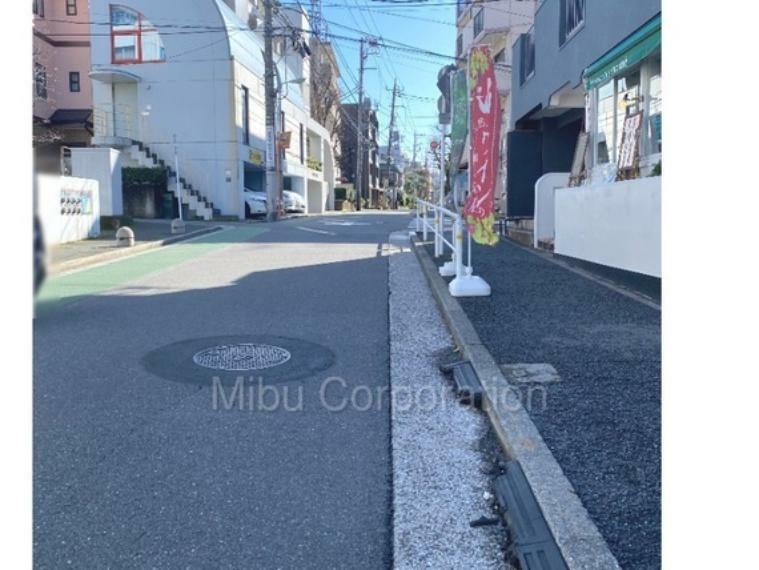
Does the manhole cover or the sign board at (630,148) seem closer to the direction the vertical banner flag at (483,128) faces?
the manhole cover

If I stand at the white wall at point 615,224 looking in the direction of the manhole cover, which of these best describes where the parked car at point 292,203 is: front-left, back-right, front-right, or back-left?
back-right

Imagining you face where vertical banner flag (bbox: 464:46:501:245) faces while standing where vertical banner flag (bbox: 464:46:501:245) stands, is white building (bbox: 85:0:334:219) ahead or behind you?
behind

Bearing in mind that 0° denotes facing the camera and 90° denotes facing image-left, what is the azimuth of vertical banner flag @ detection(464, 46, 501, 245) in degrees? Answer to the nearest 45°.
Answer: approximately 0°

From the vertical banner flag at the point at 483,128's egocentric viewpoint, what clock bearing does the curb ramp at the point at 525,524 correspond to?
The curb ramp is roughly at 12 o'clock from the vertical banner flag.

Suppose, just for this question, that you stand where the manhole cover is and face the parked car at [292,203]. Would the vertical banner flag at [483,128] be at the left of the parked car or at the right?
right

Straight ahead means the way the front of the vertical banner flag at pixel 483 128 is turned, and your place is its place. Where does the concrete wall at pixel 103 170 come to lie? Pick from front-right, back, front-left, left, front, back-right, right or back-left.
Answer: back-right

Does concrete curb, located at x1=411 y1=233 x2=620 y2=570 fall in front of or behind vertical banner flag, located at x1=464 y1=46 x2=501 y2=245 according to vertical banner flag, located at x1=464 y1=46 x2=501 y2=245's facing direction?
in front

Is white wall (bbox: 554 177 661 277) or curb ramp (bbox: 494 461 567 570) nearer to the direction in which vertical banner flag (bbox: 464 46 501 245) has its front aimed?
the curb ramp

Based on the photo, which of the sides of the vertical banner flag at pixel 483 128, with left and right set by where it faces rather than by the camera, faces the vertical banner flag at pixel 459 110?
back

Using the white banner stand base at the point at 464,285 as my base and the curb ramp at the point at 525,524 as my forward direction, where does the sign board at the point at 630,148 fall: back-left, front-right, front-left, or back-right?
back-left
